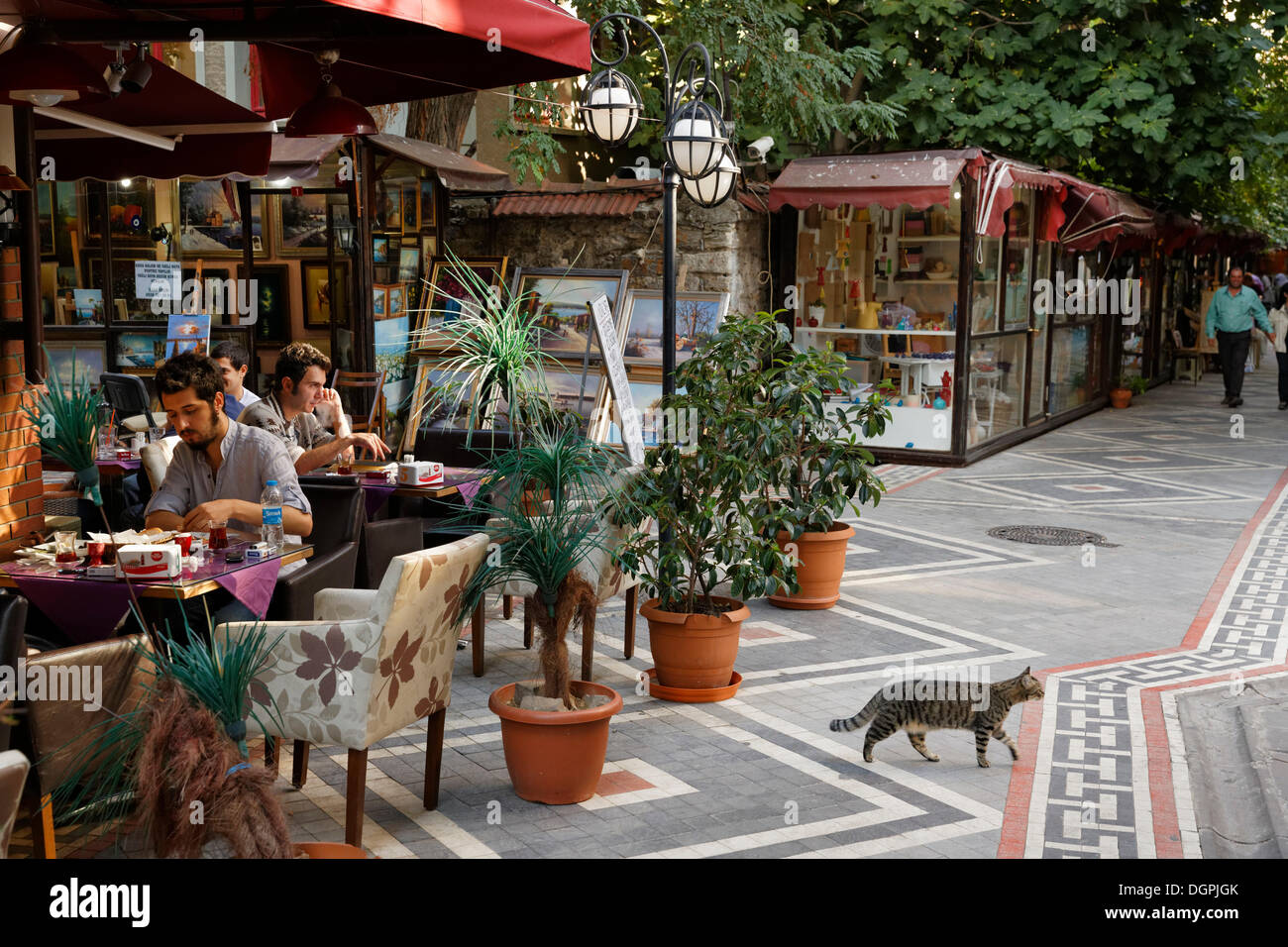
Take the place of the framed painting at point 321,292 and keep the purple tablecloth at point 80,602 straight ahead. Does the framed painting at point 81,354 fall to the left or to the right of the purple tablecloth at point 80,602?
right

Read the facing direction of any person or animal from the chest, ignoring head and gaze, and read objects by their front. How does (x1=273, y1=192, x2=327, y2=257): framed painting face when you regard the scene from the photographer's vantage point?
facing the viewer

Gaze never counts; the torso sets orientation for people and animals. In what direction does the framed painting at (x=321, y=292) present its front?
toward the camera

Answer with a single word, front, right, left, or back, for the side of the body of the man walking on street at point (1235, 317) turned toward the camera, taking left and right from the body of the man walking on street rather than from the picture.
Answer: front

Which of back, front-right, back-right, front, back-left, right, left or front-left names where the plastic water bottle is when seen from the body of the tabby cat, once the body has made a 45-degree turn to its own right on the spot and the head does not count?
back-right

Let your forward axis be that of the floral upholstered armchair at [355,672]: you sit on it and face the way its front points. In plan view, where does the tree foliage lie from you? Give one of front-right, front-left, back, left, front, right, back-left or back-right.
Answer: right

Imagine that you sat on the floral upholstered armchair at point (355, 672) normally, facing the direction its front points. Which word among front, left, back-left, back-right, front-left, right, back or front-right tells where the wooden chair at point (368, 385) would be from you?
front-right

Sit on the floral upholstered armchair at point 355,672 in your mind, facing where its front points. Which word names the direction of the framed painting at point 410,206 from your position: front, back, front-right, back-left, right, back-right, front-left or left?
front-right

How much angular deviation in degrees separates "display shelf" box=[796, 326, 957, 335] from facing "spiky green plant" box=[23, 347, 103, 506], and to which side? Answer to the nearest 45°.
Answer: approximately 45° to its right

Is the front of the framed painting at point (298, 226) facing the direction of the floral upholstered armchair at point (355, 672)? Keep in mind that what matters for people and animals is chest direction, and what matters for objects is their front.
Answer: yes

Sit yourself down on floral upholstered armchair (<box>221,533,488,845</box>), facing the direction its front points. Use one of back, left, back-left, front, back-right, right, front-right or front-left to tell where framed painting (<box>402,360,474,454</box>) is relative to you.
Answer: front-right

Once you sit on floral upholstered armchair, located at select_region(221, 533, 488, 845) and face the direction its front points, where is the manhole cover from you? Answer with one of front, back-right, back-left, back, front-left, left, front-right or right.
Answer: right
